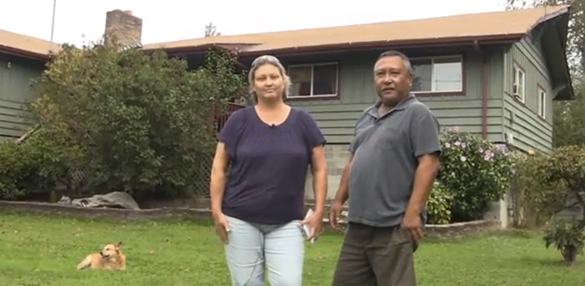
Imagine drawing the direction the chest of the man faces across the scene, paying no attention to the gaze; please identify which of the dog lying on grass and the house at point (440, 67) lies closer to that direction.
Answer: the dog lying on grass

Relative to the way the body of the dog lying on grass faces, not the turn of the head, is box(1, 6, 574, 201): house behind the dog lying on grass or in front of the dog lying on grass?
in front

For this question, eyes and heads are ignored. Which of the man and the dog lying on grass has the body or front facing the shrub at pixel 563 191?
the dog lying on grass

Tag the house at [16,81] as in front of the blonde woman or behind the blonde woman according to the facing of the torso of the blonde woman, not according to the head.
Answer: behind

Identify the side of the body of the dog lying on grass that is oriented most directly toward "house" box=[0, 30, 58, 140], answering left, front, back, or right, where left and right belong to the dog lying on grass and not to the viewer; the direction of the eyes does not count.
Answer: left

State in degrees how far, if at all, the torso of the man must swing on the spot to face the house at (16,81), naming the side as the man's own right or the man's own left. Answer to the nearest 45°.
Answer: approximately 90° to the man's own right

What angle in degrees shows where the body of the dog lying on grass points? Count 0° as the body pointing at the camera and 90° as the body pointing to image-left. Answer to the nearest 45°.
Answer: approximately 270°

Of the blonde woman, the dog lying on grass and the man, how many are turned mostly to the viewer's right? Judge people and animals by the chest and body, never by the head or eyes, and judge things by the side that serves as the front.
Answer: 1

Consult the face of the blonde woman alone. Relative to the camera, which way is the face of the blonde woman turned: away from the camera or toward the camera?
toward the camera

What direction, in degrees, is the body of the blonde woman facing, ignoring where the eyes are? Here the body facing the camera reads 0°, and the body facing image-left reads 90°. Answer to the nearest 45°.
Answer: approximately 0°

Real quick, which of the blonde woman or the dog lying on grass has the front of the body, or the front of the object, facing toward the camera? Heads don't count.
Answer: the blonde woman
